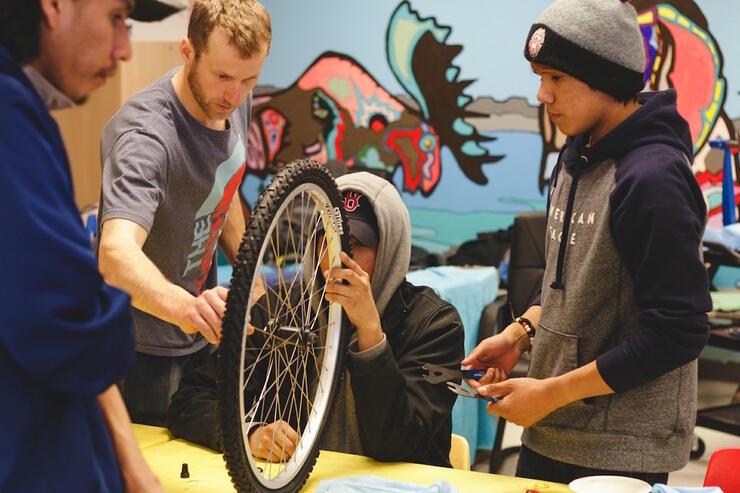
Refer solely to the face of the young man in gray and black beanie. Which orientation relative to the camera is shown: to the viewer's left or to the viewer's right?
to the viewer's left

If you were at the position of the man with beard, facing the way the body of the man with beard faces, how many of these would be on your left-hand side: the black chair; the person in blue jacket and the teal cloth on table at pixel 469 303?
2

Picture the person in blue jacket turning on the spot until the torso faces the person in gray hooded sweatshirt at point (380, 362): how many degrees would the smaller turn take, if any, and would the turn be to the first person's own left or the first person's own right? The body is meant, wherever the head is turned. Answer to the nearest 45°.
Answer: approximately 45° to the first person's own left

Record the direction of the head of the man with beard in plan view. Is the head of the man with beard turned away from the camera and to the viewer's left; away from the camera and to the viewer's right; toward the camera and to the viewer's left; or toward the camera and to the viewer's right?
toward the camera and to the viewer's right

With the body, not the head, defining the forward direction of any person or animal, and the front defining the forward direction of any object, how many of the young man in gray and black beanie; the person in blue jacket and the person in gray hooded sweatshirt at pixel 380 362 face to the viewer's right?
1

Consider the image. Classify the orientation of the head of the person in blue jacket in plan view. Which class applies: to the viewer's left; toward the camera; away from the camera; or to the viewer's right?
to the viewer's right

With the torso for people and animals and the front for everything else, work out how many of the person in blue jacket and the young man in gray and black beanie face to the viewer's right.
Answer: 1

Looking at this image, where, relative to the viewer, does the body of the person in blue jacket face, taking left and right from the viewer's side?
facing to the right of the viewer

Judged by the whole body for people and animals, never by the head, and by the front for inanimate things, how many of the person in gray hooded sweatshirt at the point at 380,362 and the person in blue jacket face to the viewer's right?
1

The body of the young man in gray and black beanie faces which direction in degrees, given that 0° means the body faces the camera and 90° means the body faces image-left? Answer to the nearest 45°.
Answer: approximately 45°
